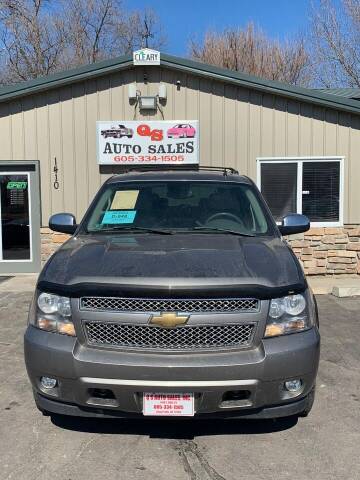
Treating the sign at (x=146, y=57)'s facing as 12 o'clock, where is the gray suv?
The gray suv is roughly at 12 o'clock from the sign.

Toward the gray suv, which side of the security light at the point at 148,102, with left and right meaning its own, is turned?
front

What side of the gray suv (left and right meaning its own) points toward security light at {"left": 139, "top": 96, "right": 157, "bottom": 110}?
back

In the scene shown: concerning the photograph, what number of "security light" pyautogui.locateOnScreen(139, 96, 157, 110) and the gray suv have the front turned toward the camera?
2

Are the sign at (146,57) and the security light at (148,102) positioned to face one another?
no

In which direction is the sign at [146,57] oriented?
toward the camera

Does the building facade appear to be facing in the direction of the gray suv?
yes

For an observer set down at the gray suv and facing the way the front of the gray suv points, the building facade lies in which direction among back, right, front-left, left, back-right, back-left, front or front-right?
back

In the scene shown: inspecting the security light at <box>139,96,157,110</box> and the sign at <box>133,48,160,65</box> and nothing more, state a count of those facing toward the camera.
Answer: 2

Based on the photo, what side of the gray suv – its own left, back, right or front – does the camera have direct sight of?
front
